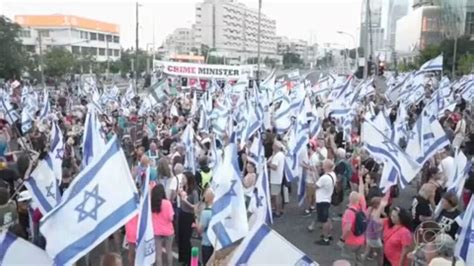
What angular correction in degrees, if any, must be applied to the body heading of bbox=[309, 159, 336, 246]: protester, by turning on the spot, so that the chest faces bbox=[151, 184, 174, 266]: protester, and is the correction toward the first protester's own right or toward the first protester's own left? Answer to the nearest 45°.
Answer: approximately 45° to the first protester's own left

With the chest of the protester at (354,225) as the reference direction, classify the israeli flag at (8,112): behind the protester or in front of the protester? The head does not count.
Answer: in front

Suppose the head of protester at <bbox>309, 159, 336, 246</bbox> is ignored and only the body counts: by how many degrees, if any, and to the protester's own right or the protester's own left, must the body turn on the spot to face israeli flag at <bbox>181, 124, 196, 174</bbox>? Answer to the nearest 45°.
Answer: approximately 45° to the protester's own right

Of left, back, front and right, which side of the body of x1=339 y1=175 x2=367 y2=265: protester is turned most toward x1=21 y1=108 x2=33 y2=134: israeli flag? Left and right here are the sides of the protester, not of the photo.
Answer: front

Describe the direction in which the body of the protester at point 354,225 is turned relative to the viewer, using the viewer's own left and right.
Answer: facing away from the viewer and to the left of the viewer

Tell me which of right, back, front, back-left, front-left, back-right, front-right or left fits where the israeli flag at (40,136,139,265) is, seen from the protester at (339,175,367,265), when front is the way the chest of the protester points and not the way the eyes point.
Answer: left

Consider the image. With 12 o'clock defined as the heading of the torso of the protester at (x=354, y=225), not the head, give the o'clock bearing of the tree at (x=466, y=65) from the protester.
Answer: The tree is roughly at 2 o'clock from the protester.

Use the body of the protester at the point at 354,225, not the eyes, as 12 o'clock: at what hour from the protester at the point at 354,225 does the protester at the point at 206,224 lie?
the protester at the point at 206,224 is roughly at 10 o'clock from the protester at the point at 354,225.

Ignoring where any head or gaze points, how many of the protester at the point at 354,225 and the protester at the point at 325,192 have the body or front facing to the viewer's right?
0

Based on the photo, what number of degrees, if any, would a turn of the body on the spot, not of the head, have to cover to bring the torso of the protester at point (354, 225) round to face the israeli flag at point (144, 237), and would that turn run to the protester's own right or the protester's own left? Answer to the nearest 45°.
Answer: approximately 90° to the protester's own left
